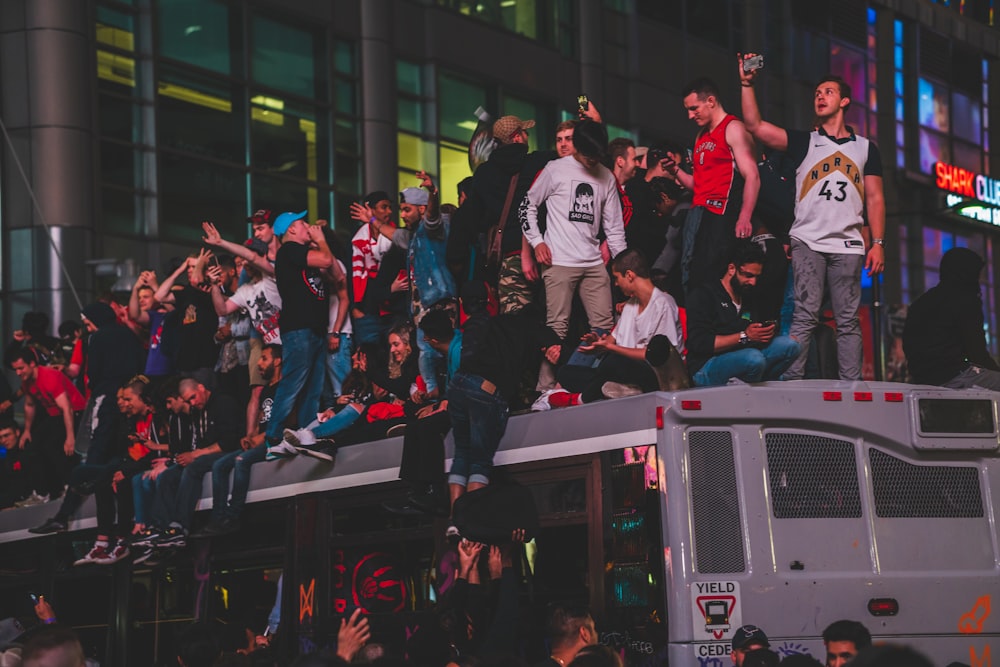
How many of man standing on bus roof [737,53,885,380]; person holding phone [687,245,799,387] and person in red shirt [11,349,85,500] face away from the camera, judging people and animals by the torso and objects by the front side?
0

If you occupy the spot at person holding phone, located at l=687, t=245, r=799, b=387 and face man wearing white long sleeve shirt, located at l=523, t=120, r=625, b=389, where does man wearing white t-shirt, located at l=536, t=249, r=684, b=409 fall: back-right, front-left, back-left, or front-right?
front-left

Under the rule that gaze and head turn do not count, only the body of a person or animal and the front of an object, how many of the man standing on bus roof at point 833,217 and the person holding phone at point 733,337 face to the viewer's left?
0

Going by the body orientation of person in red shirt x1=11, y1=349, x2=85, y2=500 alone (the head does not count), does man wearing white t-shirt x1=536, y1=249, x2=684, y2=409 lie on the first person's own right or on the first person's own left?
on the first person's own left

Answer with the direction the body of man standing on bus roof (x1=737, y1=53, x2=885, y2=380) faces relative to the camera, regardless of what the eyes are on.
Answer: toward the camera

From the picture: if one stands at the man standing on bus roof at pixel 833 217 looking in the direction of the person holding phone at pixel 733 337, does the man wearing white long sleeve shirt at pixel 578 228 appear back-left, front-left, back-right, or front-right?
front-right

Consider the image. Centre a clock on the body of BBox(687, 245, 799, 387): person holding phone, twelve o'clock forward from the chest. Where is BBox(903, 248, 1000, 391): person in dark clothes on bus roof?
The person in dark clothes on bus roof is roughly at 10 o'clock from the person holding phone.

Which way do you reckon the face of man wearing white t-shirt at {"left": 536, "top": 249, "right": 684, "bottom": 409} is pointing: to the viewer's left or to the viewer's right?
to the viewer's left

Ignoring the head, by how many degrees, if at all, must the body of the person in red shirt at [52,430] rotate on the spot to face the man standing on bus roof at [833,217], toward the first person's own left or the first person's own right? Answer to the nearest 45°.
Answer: approximately 90° to the first person's own left

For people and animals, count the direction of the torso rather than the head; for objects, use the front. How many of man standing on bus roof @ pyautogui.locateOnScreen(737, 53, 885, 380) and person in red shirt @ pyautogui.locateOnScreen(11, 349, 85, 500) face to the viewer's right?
0

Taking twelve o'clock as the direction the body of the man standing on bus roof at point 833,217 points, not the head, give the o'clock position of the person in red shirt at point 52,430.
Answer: The person in red shirt is roughly at 4 o'clock from the man standing on bus roof.

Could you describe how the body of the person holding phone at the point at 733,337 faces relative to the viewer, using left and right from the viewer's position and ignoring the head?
facing the viewer and to the right of the viewer

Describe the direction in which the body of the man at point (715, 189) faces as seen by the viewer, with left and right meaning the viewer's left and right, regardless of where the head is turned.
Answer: facing the viewer and to the left of the viewer

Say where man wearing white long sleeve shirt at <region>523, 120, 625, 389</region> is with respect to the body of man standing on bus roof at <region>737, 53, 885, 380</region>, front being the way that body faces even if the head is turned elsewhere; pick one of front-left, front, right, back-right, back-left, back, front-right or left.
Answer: right
